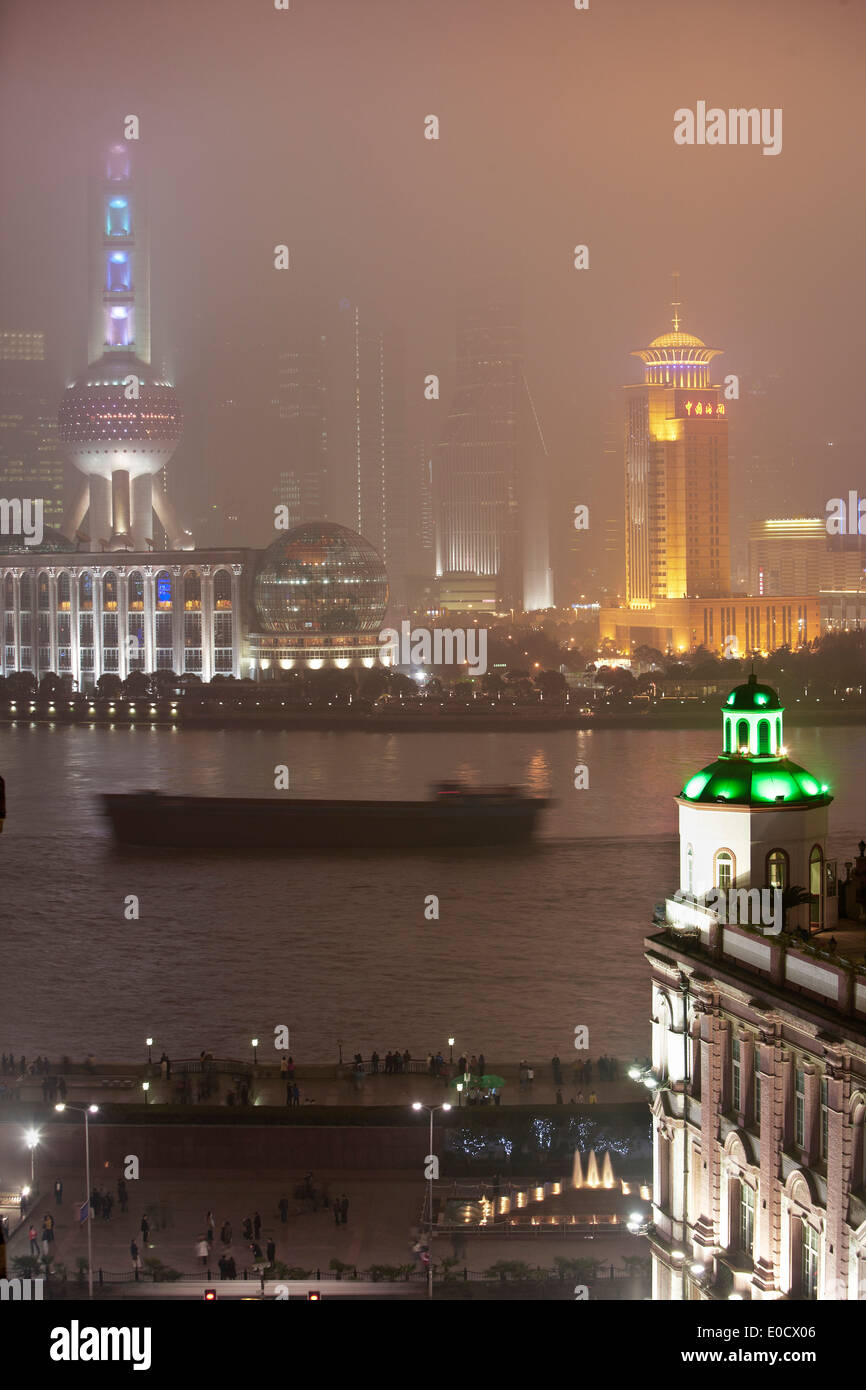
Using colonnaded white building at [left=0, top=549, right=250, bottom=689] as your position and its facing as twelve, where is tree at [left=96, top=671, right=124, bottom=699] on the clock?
The tree is roughly at 12 o'clock from the colonnaded white building.

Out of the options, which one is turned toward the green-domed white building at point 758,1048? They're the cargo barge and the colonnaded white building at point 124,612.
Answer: the colonnaded white building at point 124,612

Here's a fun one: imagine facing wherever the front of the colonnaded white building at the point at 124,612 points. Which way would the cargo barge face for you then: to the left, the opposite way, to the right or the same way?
to the right

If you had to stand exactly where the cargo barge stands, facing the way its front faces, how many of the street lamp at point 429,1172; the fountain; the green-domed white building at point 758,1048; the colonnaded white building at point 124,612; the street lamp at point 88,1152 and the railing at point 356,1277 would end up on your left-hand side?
5

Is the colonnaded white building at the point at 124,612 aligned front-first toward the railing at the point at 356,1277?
yes

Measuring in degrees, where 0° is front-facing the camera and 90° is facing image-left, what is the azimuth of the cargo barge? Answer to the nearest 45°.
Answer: approximately 90°

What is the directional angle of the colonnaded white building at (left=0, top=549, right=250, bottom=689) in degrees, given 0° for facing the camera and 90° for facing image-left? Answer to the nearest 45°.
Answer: approximately 0°

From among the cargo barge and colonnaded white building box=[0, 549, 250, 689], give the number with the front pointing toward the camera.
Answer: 1

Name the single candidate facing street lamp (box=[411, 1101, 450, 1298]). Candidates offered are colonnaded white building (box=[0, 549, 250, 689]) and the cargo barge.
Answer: the colonnaded white building

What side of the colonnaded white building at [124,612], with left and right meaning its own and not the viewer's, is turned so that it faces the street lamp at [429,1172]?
front

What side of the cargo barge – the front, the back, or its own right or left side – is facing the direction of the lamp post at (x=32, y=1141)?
left

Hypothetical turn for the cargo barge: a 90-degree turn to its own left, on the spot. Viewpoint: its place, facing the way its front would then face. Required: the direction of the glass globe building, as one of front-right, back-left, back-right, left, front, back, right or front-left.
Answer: back

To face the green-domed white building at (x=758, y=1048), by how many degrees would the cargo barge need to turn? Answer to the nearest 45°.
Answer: approximately 90° to its left

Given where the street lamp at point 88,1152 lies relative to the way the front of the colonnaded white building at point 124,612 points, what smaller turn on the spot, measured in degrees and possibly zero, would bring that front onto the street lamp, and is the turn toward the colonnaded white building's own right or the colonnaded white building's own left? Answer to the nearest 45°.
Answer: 0° — it already faces it
